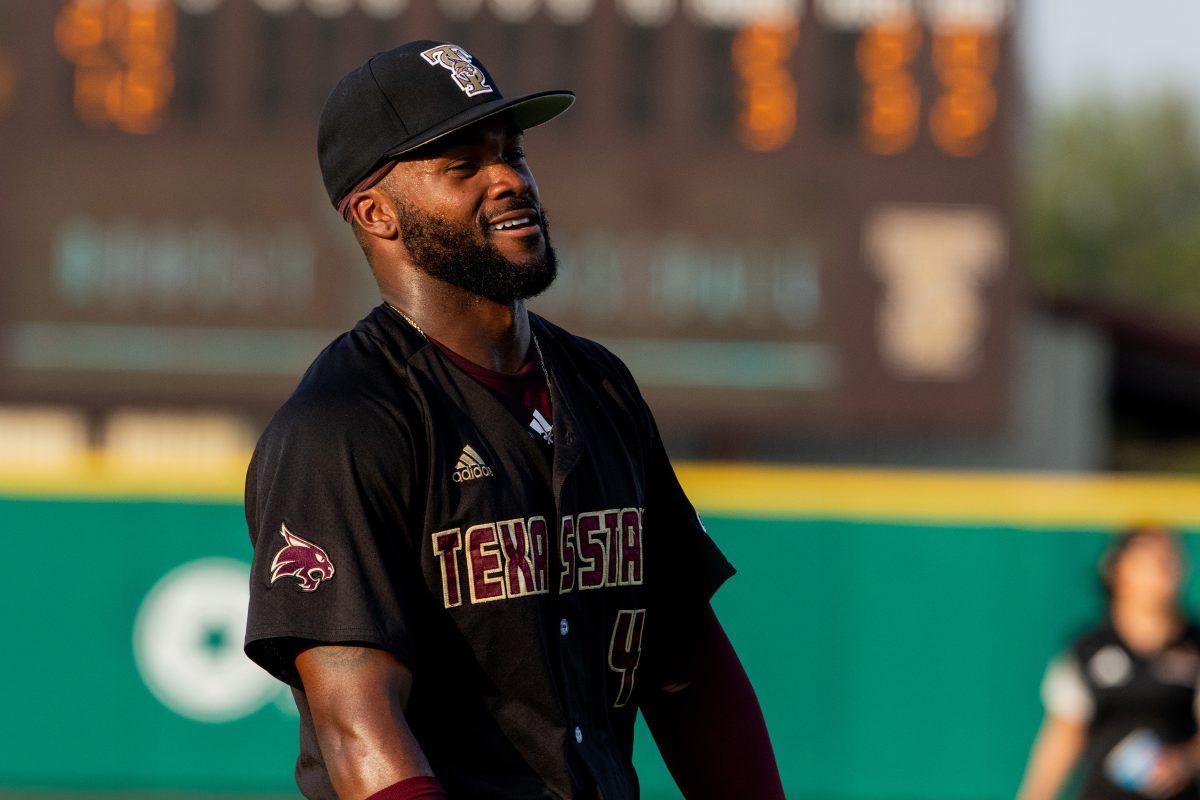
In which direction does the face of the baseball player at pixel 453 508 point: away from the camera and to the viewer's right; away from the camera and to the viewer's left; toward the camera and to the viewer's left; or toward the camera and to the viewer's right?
toward the camera and to the viewer's right

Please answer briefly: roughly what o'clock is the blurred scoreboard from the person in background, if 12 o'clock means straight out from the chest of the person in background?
The blurred scoreboard is roughly at 5 o'clock from the person in background.

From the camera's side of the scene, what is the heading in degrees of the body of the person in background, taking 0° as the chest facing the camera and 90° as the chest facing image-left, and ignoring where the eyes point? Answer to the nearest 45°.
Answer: approximately 0°

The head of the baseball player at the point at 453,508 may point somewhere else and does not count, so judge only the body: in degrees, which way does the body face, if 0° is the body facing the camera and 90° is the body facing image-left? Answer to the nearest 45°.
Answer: approximately 315°

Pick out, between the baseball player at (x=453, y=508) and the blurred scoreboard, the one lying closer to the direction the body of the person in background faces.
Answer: the baseball player

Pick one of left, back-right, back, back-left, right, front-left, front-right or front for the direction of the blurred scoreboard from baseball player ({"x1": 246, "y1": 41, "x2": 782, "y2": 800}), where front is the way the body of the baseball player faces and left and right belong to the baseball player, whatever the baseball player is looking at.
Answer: back-left

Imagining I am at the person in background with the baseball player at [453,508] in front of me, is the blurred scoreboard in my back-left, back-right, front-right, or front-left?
back-right

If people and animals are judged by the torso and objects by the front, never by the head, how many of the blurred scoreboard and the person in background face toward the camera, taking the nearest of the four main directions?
2

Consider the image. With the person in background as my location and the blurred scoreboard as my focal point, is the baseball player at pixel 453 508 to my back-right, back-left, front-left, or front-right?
back-left
